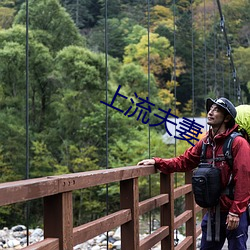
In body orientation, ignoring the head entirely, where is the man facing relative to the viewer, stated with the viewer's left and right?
facing the viewer and to the left of the viewer

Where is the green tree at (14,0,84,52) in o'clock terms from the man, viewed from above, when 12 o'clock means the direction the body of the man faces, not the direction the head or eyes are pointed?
The green tree is roughly at 4 o'clock from the man.
